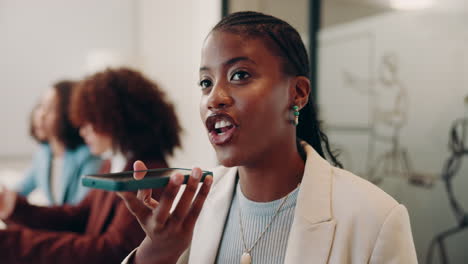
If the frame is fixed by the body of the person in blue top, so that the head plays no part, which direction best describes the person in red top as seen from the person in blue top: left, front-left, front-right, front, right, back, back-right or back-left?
front-left

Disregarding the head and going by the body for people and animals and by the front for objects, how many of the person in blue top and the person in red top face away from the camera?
0

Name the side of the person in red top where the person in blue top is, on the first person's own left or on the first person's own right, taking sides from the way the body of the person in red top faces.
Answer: on the first person's own right

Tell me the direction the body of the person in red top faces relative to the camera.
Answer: to the viewer's left
